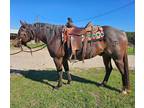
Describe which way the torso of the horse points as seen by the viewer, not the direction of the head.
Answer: to the viewer's left
